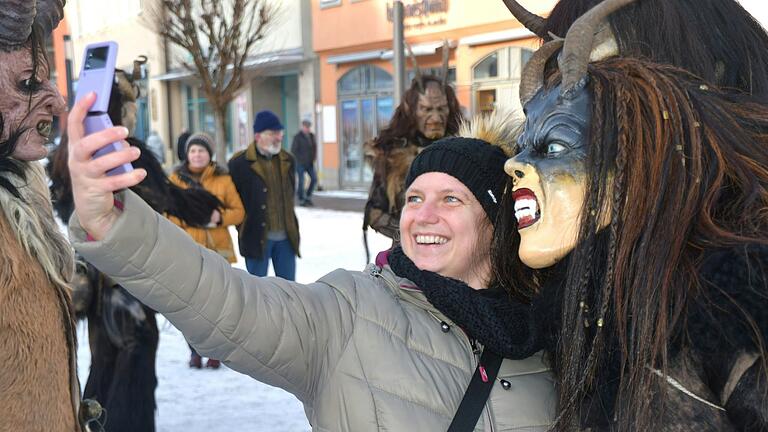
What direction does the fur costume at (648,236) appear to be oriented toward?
to the viewer's left

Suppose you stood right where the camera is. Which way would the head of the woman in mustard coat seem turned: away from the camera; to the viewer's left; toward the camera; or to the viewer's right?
toward the camera

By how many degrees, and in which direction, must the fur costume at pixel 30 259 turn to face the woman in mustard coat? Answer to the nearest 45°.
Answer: approximately 90° to its left

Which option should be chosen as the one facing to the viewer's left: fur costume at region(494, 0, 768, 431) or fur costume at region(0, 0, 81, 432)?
fur costume at region(494, 0, 768, 431)

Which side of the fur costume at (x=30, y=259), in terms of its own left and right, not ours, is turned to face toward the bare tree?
left

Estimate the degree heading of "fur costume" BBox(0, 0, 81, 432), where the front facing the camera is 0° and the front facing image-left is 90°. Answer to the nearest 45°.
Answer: approximately 270°

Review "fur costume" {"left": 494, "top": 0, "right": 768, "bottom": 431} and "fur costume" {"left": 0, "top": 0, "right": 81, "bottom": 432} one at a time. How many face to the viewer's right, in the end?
1

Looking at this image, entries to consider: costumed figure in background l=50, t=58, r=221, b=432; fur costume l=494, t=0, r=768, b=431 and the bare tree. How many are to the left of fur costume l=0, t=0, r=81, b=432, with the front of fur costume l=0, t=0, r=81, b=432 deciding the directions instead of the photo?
2

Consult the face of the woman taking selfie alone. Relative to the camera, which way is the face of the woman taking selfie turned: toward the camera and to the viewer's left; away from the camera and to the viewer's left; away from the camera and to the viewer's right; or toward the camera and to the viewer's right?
toward the camera and to the viewer's left
